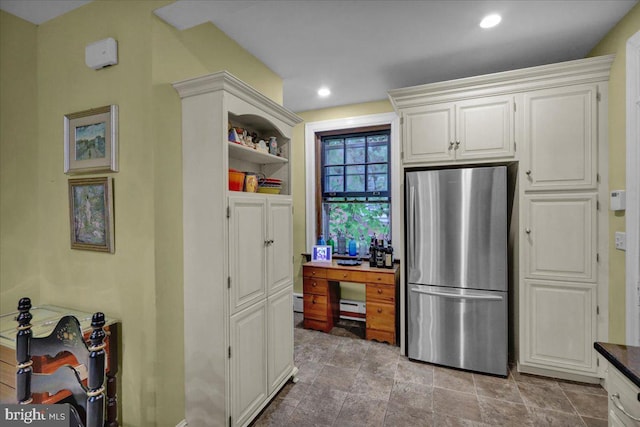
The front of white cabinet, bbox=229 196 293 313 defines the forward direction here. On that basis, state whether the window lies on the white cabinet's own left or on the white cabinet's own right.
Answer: on the white cabinet's own left

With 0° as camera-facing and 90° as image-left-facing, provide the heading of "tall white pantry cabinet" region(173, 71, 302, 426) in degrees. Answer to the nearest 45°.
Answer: approximately 315°

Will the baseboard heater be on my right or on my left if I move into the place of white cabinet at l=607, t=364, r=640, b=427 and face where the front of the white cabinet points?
on my right

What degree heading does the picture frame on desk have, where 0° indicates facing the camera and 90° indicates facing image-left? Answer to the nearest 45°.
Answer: approximately 0°

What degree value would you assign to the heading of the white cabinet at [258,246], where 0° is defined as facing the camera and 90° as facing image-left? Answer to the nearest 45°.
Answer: approximately 315°

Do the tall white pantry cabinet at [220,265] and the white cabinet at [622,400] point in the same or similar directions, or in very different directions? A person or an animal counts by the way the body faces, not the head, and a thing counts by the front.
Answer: very different directions

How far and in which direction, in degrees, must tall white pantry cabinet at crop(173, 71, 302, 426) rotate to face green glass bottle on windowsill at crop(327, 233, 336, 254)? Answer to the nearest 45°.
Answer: approximately 90° to its left
